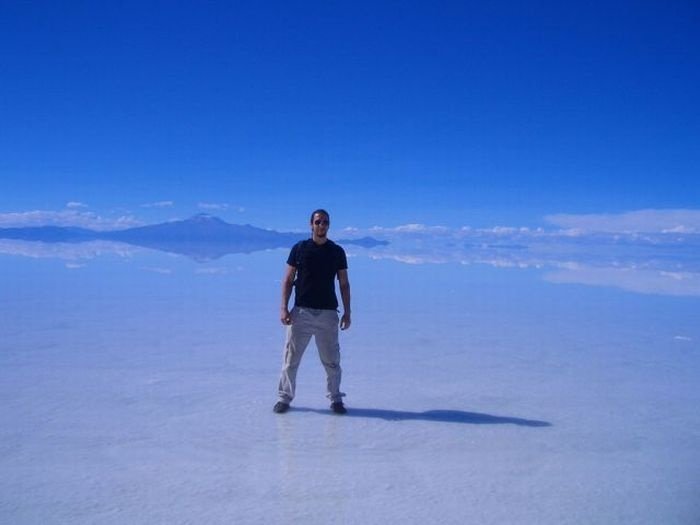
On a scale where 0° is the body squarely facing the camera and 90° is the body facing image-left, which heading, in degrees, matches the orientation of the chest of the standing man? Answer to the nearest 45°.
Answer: approximately 0°
